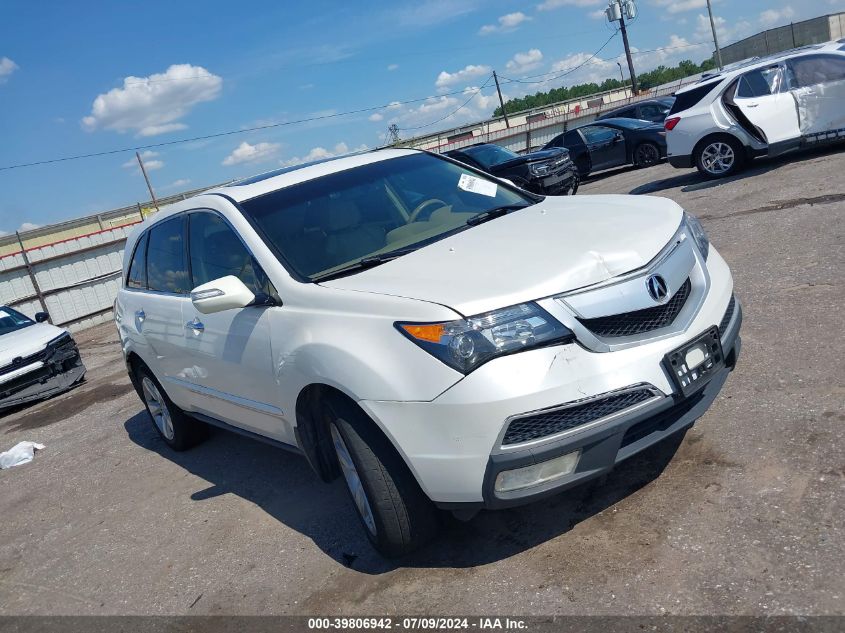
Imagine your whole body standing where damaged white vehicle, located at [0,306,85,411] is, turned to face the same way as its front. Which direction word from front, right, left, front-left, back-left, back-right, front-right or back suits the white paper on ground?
front-right

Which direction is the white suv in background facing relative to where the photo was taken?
to the viewer's right

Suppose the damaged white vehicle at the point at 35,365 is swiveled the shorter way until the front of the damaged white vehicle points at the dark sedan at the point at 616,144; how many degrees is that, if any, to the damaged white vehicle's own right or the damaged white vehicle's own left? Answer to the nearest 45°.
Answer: approximately 45° to the damaged white vehicle's own left

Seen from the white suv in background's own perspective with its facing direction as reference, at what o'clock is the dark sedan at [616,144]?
The dark sedan is roughly at 8 o'clock from the white suv in background.

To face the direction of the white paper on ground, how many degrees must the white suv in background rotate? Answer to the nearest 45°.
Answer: approximately 135° to its right

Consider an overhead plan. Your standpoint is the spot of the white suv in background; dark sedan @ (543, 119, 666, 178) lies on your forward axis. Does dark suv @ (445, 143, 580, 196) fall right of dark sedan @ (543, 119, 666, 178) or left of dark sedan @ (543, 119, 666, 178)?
left

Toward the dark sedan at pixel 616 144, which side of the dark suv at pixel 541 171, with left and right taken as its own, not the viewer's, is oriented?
left

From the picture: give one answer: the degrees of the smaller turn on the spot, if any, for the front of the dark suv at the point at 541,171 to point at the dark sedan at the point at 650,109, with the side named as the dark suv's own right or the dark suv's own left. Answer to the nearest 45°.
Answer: approximately 90° to the dark suv's own left

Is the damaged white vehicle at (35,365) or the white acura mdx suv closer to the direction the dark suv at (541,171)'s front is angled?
the white acura mdx suv

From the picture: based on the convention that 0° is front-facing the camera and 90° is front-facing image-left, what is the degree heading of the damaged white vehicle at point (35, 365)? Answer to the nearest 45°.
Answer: approximately 315°

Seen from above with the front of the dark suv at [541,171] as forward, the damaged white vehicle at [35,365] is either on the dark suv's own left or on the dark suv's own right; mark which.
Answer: on the dark suv's own right

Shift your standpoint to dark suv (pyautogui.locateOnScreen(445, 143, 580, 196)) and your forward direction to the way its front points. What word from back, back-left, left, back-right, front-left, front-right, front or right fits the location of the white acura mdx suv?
front-right

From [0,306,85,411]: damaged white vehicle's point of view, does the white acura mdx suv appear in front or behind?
in front

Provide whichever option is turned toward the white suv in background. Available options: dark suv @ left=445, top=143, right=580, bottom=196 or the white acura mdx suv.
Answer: the dark suv

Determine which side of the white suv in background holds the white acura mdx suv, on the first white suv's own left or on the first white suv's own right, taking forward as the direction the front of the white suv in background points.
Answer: on the first white suv's own right

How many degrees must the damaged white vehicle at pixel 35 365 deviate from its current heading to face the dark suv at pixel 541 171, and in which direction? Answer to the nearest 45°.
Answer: approximately 45° to its left

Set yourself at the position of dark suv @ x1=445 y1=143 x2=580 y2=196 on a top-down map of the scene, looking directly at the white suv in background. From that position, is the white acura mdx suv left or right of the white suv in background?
right
